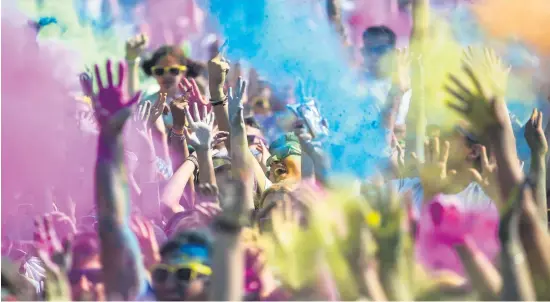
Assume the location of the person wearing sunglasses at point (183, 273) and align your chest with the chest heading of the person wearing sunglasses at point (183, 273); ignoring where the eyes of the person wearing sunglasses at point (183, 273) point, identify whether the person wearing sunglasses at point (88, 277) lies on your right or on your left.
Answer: on your right

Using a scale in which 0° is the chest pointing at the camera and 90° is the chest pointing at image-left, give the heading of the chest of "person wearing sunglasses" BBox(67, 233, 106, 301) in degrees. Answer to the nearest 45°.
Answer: approximately 0°

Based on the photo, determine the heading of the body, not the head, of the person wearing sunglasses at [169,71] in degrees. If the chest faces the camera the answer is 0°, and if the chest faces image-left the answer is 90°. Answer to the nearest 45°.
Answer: approximately 0°

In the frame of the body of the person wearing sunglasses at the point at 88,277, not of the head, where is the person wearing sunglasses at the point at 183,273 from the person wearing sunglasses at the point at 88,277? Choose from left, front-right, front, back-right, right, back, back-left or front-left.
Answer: front-left

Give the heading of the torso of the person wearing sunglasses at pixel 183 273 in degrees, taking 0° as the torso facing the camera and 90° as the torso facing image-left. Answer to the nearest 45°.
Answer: approximately 45°

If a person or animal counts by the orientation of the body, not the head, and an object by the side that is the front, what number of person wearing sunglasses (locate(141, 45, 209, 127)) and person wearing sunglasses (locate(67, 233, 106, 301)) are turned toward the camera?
2
